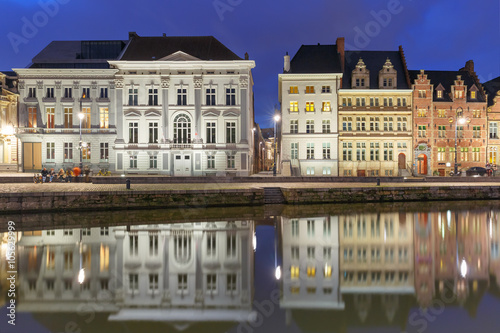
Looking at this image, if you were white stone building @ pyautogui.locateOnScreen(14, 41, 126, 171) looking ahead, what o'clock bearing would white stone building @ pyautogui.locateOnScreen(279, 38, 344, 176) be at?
white stone building @ pyautogui.locateOnScreen(279, 38, 344, 176) is roughly at 10 o'clock from white stone building @ pyautogui.locateOnScreen(14, 41, 126, 171).

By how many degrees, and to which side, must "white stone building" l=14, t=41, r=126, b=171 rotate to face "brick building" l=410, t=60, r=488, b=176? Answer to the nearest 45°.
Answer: approximately 45° to its left

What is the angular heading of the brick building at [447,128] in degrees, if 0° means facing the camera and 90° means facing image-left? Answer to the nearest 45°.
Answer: approximately 0°

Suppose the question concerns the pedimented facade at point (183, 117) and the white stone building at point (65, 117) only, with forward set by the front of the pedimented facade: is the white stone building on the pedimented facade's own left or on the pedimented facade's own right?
on the pedimented facade's own right

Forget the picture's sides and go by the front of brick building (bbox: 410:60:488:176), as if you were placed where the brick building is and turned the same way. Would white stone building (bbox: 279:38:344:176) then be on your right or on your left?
on your right

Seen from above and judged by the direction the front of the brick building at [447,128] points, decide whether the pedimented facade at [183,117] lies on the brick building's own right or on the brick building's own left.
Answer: on the brick building's own right

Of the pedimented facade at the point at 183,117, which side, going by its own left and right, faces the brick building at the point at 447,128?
left

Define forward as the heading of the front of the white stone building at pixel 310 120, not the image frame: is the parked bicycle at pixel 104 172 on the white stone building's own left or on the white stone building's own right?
on the white stone building's own right
